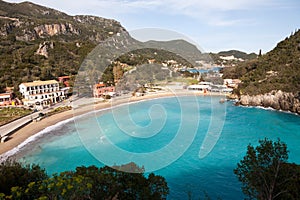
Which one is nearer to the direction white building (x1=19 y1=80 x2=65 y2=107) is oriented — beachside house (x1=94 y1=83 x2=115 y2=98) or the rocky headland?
the rocky headland

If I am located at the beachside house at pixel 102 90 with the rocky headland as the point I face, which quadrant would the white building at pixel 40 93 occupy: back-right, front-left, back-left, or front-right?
back-right

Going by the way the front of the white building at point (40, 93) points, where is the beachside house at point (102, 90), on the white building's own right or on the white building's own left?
on the white building's own left

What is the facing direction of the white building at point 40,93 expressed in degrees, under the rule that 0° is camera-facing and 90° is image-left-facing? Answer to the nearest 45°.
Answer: approximately 315°

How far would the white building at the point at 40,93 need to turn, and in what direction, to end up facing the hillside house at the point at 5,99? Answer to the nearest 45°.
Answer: approximately 135° to its right

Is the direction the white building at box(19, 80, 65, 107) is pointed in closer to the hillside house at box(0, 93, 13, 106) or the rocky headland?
the rocky headland
